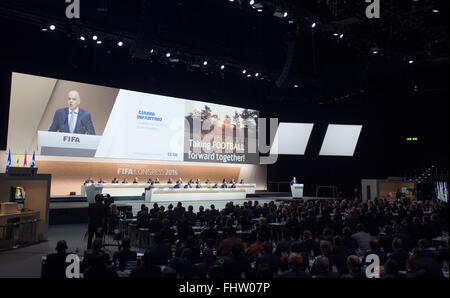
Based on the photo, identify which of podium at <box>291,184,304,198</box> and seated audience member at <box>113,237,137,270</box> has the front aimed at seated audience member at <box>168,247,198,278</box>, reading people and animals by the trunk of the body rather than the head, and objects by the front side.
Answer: the podium

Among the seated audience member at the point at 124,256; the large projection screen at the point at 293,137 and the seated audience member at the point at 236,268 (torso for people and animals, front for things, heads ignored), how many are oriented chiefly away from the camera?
2

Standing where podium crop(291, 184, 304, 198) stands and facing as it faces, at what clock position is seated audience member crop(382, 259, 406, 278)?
The seated audience member is roughly at 12 o'clock from the podium.

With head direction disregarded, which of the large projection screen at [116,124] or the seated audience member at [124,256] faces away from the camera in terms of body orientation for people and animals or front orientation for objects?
the seated audience member
